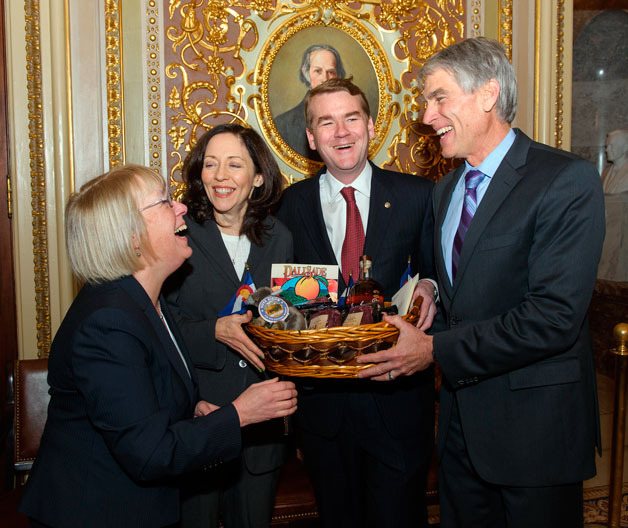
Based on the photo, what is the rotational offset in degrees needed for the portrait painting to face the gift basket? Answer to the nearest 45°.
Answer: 0° — it already faces it

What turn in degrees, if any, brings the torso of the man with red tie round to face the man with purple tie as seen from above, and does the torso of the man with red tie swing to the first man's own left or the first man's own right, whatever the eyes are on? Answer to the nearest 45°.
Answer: approximately 45° to the first man's own left

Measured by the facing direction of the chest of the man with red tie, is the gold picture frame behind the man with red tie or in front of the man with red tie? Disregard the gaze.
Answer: behind

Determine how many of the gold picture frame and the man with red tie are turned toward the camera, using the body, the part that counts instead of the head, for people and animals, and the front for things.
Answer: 2

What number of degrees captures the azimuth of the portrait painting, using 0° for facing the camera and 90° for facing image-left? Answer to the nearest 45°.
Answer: approximately 0°

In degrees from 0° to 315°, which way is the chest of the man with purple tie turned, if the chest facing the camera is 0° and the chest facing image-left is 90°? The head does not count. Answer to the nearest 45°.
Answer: approximately 45°
